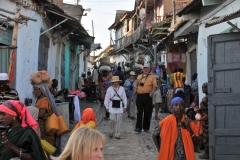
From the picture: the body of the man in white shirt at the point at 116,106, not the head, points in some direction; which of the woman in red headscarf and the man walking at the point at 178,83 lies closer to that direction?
the woman in red headscarf

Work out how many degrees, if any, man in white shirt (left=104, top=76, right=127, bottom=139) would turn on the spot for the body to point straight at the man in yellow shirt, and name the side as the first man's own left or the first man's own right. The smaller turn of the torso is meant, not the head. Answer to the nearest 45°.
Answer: approximately 135° to the first man's own left

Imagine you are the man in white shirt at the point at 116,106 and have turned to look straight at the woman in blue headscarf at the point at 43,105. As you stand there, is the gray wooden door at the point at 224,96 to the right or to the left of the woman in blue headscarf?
left

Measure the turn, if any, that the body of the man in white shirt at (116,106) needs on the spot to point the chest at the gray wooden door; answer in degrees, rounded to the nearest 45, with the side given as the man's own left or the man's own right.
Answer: approximately 45° to the man's own left

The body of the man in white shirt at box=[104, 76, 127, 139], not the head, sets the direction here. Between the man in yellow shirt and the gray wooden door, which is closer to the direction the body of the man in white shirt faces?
the gray wooden door
